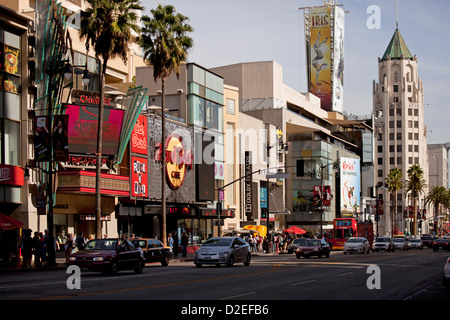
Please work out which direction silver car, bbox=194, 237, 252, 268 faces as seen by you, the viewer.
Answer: facing the viewer and to the left of the viewer

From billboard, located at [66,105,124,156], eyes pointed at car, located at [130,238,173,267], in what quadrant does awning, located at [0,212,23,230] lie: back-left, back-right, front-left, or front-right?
front-right

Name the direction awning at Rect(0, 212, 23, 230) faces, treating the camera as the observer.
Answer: facing the viewer and to the right of the viewer

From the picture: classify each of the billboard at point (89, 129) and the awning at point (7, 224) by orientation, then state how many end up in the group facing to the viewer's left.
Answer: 0

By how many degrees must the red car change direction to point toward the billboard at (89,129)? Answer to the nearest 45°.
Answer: approximately 135° to its right

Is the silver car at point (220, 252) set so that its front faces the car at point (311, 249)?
no

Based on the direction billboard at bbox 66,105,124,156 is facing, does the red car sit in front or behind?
in front

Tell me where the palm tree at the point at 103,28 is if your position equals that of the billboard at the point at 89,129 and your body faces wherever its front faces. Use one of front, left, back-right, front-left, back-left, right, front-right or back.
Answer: front
